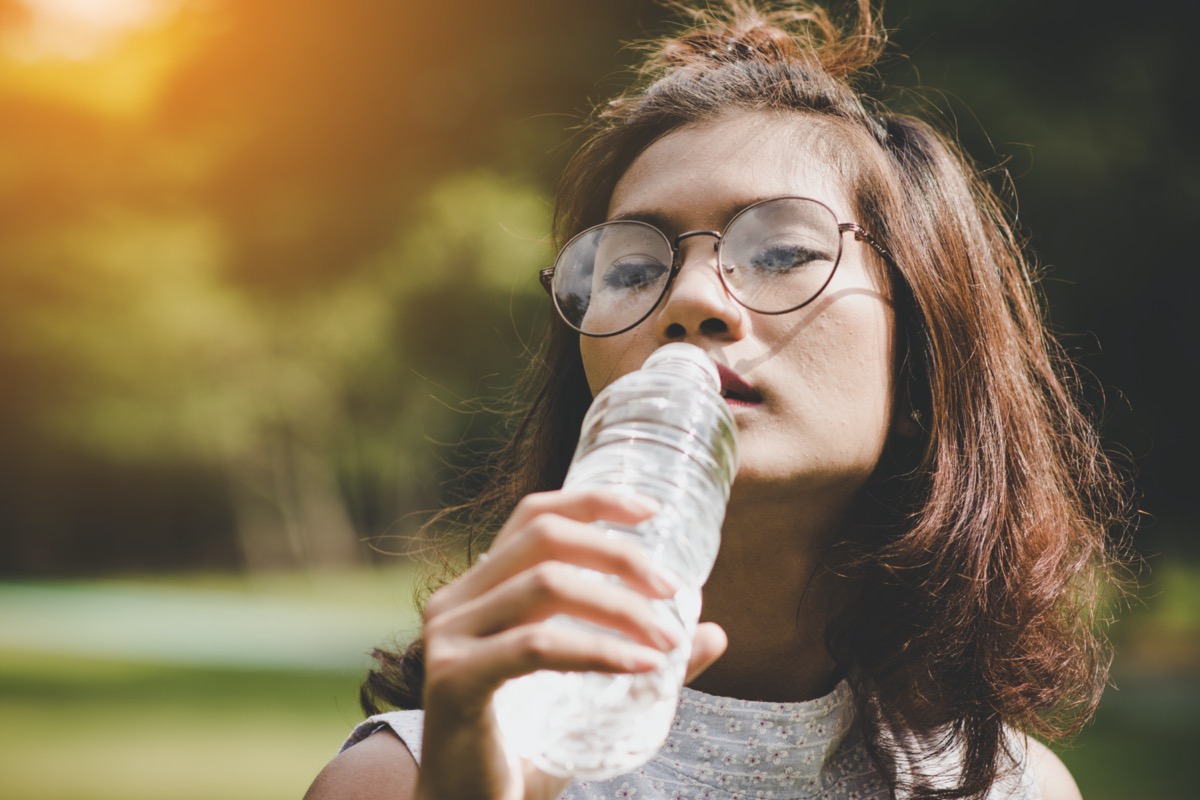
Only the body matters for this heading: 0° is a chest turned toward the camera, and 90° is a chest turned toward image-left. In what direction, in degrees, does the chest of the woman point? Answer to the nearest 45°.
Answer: approximately 0°
